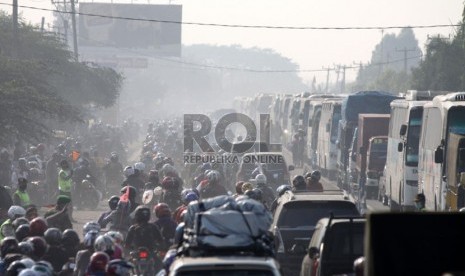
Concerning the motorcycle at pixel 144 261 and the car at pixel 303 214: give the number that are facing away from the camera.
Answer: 2

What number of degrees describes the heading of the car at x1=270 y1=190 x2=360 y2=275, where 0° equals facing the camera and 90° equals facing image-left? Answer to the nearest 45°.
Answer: approximately 180°

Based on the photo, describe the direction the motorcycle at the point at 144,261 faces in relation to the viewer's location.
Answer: facing away from the viewer

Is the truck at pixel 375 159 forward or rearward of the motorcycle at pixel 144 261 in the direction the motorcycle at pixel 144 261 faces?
forward

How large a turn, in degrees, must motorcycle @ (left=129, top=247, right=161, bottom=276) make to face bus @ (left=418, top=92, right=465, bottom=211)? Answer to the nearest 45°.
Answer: approximately 45° to its right

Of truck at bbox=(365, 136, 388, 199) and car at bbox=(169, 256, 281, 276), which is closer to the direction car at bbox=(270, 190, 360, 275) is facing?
the truck

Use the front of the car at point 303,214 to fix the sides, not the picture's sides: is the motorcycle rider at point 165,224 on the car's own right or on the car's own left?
on the car's own left

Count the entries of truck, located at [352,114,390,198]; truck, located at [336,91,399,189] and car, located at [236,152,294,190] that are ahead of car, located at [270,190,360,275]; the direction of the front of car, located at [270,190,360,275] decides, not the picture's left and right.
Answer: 3
